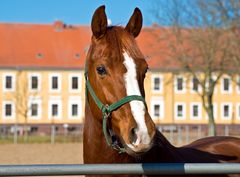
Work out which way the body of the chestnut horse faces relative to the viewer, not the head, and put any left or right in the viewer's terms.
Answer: facing the viewer and to the left of the viewer
